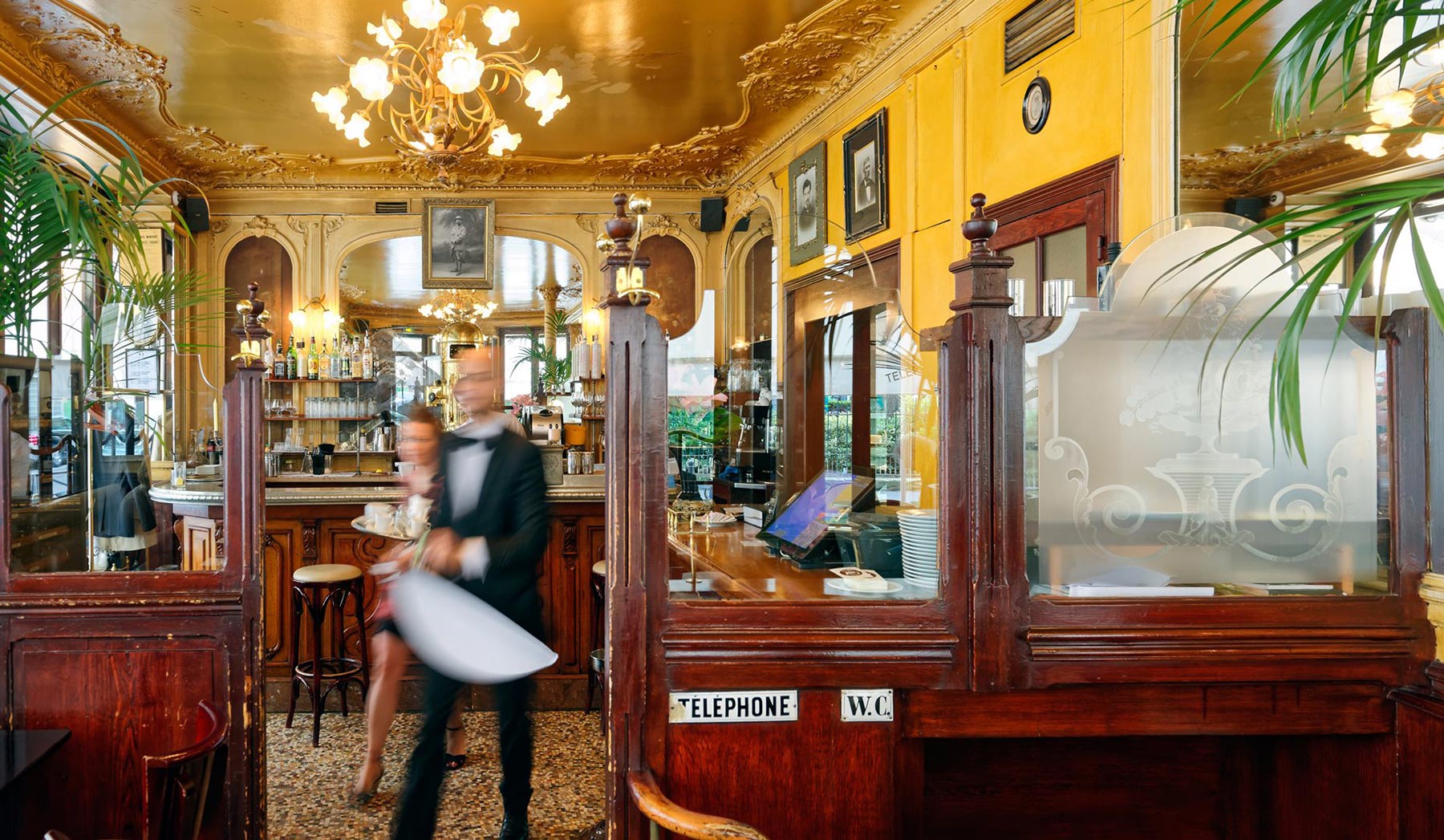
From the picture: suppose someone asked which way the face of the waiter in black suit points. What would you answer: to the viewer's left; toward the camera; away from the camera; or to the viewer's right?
toward the camera

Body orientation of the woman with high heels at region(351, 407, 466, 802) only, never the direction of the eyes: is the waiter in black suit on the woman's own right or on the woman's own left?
on the woman's own left

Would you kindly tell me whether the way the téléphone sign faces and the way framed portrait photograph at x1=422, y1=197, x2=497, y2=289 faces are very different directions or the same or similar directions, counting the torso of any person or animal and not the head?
same or similar directions

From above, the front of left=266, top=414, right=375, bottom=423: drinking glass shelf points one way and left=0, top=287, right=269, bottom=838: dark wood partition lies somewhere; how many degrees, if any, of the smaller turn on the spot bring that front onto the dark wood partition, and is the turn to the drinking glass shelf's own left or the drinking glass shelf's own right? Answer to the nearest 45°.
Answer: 0° — it already faces it

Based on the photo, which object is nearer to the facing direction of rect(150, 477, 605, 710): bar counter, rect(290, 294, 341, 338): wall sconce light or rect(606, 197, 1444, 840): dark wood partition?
the dark wood partition

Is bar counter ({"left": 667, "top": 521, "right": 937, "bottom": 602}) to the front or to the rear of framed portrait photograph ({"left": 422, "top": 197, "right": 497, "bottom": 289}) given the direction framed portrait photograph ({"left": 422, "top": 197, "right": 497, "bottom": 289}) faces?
to the front

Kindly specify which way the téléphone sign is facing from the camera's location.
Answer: facing the viewer

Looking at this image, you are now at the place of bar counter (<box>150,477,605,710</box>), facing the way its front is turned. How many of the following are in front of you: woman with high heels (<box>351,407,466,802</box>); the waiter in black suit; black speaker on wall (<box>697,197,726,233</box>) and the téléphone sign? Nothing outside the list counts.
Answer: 3

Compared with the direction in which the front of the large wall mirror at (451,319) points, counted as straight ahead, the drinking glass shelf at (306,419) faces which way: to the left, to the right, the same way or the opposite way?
the same way

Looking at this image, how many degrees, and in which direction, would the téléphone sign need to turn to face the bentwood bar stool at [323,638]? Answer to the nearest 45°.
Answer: approximately 135° to its right

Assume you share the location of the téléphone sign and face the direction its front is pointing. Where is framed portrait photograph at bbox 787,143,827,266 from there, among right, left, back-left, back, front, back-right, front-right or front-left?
back

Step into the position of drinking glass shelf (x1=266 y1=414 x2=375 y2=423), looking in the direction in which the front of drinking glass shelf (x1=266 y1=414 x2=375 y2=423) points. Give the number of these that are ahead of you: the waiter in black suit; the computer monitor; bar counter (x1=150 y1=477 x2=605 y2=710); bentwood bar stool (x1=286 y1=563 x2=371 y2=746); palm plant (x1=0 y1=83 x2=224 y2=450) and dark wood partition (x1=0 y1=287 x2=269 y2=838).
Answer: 6

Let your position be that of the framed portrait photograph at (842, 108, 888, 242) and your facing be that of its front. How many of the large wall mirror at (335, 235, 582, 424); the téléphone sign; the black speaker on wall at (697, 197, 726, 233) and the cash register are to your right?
2

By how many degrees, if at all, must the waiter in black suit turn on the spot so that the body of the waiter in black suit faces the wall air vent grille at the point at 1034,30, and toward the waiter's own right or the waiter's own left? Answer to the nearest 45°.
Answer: approximately 135° to the waiter's own left
